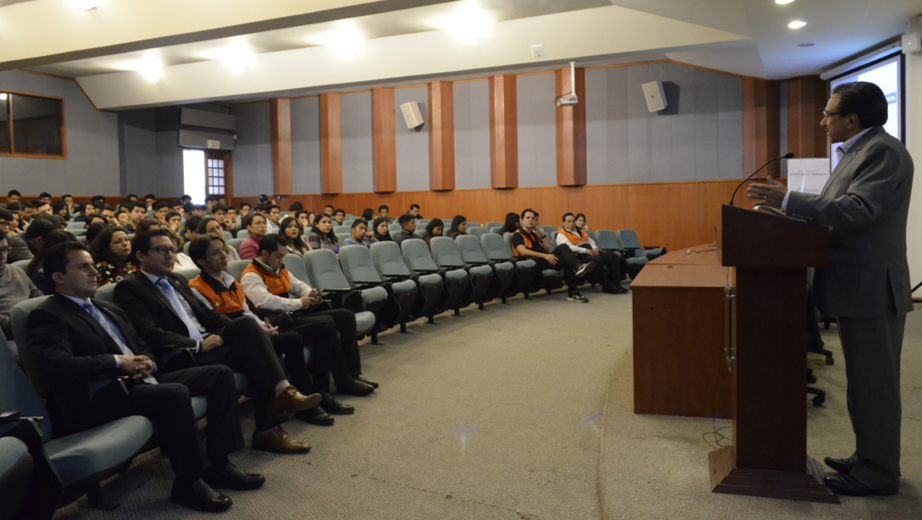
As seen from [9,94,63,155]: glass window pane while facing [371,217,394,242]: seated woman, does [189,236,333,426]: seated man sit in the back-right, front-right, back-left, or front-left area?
front-right

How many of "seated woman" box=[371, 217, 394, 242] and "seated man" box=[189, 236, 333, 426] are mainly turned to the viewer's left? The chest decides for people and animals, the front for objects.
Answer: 0

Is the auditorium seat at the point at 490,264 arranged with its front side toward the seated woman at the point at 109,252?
no

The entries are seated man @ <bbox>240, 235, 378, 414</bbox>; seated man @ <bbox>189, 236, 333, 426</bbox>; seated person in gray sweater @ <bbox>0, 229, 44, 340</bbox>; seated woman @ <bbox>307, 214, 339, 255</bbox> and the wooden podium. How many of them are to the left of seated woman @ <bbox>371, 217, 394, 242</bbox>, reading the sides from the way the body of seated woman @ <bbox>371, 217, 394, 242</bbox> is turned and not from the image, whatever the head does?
0

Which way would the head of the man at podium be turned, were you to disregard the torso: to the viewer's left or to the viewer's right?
to the viewer's left

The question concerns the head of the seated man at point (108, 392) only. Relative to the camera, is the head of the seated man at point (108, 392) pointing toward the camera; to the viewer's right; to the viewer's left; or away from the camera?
to the viewer's right

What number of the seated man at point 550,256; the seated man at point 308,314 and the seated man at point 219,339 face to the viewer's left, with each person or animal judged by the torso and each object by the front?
0

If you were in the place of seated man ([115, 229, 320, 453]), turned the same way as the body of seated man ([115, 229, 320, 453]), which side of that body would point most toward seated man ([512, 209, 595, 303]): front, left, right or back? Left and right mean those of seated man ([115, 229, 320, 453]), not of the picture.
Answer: left

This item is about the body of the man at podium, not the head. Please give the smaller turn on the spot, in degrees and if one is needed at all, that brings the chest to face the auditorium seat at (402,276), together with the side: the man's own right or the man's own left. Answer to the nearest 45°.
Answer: approximately 45° to the man's own right

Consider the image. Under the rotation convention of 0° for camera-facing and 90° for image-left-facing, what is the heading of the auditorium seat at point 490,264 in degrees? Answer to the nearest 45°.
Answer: approximately 315°

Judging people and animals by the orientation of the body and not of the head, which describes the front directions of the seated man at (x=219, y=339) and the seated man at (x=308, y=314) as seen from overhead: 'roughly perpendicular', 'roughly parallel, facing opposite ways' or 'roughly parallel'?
roughly parallel

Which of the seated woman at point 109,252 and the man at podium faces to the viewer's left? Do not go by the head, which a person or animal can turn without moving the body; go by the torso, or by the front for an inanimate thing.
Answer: the man at podium

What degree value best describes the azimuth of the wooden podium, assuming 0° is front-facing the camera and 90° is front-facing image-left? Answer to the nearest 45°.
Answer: approximately 90°

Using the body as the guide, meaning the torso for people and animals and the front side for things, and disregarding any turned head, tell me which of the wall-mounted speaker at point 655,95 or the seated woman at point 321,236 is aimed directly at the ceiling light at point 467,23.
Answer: the wall-mounted speaker

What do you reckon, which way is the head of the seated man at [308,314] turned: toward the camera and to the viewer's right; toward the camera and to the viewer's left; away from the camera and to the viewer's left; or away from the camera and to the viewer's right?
toward the camera and to the viewer's right

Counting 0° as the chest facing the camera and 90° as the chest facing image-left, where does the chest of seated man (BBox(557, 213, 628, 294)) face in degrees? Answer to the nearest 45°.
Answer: approximately 315°

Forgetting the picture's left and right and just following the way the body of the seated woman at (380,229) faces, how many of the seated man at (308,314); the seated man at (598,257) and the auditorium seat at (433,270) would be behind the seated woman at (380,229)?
0

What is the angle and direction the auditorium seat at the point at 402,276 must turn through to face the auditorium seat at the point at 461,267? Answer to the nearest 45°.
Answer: approximately 90° to its left

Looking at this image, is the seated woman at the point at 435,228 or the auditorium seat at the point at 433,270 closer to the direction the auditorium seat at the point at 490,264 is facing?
the auditorium seat

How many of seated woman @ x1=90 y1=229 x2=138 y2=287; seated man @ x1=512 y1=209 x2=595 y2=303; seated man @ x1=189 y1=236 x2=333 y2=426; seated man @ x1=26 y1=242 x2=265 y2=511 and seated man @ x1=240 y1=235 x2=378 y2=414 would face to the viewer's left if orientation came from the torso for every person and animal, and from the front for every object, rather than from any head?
0
